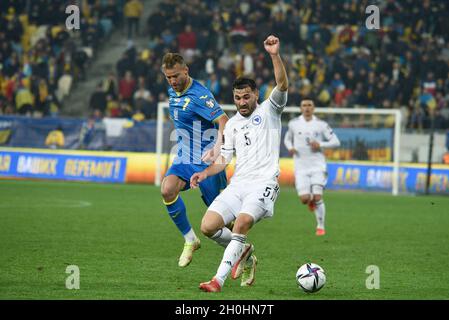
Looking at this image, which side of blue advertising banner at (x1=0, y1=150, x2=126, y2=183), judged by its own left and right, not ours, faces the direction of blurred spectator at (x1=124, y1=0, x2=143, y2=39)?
back

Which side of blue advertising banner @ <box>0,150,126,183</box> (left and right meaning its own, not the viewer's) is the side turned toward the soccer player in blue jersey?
front

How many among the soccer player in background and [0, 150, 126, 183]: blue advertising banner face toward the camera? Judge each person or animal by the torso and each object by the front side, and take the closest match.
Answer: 2

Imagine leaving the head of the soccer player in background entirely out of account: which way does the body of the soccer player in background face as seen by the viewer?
toward the camera

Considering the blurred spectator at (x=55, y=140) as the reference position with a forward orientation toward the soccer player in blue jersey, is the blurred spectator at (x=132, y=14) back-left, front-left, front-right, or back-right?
back-left

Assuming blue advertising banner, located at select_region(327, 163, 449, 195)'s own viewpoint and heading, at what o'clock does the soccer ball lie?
The soccer ball is roughly at 12 o'clock from the blue advertising banner.

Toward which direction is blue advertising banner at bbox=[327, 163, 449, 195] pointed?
toward the camera

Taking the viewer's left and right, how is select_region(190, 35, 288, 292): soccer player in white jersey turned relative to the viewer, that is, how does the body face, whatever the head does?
facing the viewer and to the left of the viewer

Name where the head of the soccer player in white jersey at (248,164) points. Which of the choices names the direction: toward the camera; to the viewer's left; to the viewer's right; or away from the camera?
toward the camera

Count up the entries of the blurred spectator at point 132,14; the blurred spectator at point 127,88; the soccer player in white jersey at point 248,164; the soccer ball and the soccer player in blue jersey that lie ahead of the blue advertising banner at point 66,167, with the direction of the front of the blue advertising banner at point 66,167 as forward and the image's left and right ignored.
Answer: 3

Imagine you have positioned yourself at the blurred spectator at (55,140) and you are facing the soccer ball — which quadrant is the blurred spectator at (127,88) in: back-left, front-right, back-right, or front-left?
back-left

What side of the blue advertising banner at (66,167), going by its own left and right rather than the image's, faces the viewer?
front
